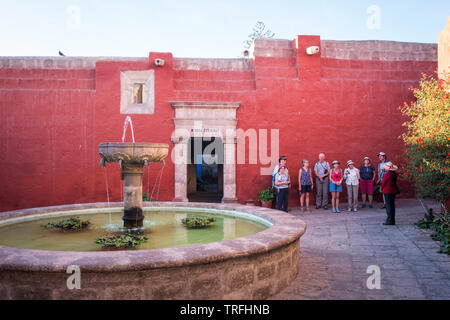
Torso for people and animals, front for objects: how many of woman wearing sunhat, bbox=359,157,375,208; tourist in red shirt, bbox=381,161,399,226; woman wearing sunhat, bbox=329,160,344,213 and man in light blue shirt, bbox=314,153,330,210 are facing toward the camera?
3

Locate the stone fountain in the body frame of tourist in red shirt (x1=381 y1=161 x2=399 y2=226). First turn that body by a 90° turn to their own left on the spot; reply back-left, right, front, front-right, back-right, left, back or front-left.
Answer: front

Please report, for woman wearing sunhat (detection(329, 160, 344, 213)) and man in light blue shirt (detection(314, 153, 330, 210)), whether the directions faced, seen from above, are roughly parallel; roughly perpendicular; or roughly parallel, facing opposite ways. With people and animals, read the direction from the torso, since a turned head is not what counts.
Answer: roughly parallel

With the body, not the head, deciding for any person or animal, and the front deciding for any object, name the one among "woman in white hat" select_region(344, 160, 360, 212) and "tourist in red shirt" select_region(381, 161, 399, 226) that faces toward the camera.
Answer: the woman in white hat

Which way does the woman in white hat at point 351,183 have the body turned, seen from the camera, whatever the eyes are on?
toward the camera

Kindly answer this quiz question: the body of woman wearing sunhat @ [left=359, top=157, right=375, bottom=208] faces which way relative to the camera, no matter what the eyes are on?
toward the camera

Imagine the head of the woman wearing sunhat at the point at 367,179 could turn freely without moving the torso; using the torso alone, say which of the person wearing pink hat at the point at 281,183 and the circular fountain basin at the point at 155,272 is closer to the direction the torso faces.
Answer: the circular fountain basin

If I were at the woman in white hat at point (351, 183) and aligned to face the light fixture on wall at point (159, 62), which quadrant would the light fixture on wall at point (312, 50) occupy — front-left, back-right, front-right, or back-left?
front-right

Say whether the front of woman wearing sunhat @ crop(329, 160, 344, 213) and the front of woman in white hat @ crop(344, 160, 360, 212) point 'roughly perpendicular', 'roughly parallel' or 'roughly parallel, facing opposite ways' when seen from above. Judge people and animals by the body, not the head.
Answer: roughly parallel

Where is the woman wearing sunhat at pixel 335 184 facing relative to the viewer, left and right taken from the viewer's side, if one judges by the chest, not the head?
facing the viewer

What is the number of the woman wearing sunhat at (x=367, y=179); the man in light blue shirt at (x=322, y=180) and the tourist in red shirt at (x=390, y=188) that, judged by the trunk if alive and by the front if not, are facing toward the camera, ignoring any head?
2
